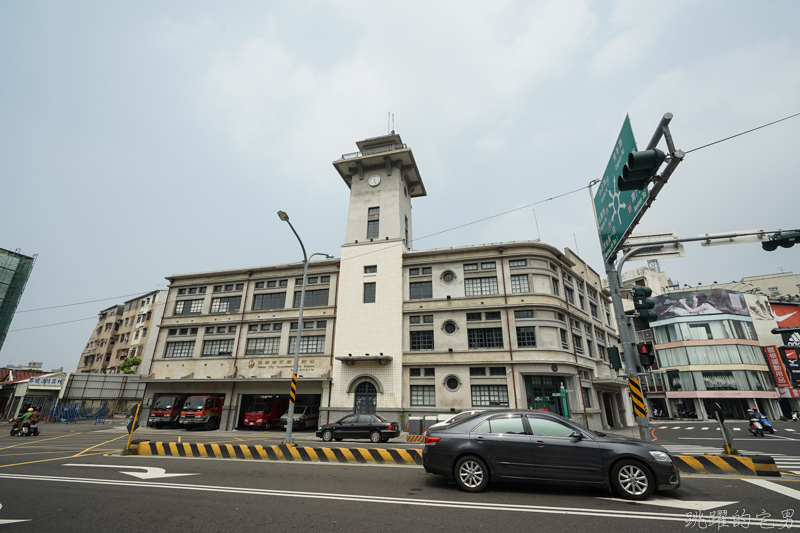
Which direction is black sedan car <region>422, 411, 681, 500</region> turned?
to the viewer's right

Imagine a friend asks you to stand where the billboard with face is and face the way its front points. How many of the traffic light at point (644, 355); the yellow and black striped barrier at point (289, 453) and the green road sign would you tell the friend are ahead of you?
3

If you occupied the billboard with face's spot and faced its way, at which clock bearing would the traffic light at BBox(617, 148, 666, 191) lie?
The traffic light is roughly at 12 o'clock from the billboard with face.

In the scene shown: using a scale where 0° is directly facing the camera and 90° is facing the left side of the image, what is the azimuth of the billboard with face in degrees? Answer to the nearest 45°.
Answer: approximately 0°
